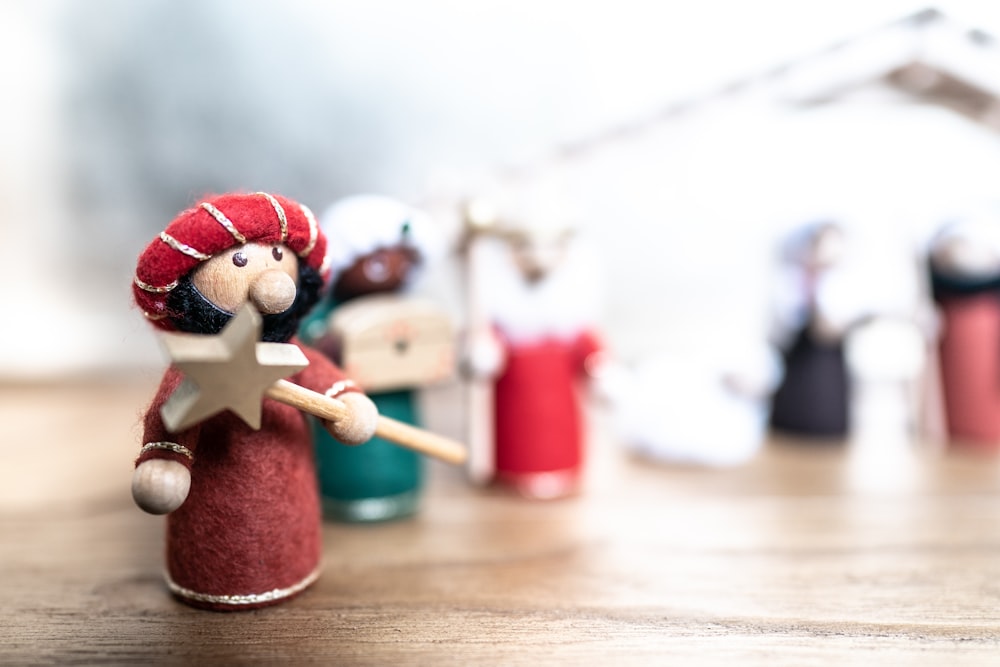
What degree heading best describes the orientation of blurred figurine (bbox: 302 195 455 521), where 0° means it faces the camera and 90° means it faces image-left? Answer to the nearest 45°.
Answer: approximately 315°

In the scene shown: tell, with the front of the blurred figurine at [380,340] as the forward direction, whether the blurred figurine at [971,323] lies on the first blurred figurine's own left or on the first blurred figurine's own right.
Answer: on the first blurred figurine's own left

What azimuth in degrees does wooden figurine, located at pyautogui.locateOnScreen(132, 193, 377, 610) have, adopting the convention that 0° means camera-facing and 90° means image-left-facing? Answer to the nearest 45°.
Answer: approximately 315°
